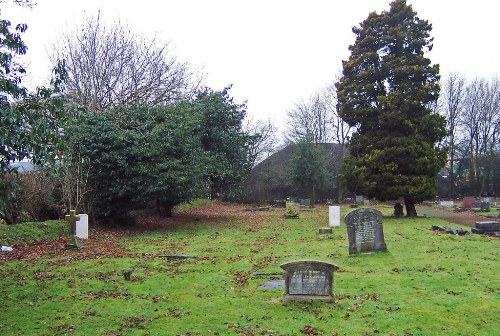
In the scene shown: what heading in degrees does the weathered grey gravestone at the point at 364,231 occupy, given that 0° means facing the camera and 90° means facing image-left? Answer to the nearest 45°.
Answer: approximately 0°

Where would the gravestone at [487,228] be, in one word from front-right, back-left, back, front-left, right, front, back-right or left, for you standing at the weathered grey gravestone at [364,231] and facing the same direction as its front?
back-left

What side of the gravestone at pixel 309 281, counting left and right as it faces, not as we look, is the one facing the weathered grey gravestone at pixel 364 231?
back

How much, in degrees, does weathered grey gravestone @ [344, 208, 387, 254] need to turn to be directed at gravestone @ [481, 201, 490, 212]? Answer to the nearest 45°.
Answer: approximately 180°

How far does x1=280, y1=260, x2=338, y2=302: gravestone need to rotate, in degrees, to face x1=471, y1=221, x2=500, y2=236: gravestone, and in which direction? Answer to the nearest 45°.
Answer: approximately 135° to its left

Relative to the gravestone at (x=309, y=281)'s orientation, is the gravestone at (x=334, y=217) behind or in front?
behind

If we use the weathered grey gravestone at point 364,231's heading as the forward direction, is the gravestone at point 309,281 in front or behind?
in front

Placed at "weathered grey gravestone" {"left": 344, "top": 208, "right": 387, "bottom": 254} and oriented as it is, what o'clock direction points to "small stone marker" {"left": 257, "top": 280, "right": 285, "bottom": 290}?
The small stone marker is roughly at 1 o'clock from the weathered grey gravestone.

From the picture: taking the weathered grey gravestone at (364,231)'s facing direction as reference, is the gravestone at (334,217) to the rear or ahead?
to the rear

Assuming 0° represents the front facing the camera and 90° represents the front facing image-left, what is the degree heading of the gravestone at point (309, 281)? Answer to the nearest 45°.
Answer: approximately 0°
